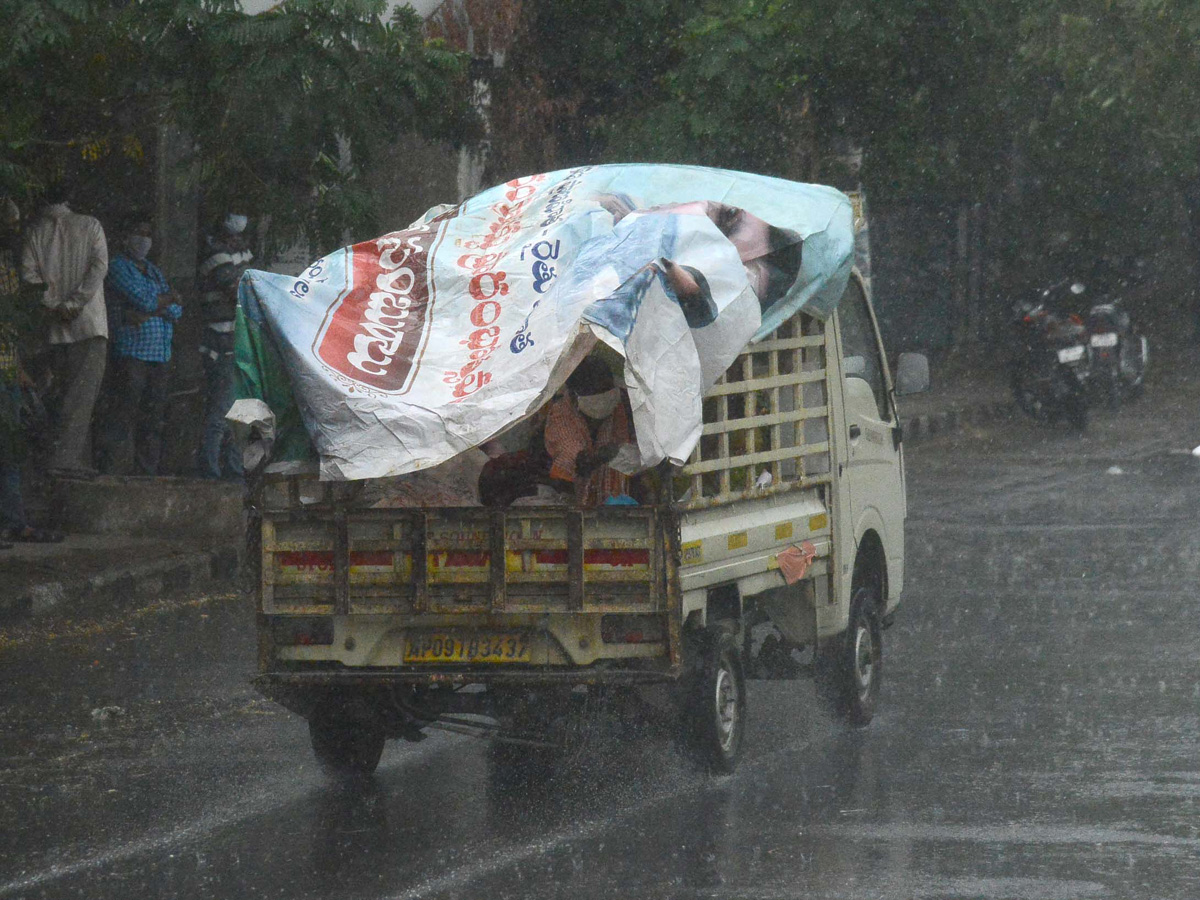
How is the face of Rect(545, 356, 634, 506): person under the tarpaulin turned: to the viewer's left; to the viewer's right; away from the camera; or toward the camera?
toward the camera

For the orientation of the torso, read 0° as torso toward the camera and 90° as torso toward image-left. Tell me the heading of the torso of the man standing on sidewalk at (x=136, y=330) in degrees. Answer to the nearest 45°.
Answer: approximately 315°

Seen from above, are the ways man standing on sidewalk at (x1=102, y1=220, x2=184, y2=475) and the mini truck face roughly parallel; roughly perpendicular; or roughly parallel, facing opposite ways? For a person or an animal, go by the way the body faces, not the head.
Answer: roughly perpendicular

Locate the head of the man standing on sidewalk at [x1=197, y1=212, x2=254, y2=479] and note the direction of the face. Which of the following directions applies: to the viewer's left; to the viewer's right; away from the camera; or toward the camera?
toward the camera

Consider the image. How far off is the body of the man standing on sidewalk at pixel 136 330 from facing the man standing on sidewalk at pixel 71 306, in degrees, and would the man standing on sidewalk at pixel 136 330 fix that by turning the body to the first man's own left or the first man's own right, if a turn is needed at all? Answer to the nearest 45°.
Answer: approximately 90° to the first man's own right

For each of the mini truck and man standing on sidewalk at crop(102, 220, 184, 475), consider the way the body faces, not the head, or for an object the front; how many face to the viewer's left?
0

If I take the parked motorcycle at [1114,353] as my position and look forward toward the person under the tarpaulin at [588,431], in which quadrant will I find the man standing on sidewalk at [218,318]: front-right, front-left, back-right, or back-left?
front-right

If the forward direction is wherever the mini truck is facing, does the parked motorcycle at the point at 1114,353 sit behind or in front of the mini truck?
in front

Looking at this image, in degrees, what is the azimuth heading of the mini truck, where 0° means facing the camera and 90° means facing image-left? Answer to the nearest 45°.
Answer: approximately 225°

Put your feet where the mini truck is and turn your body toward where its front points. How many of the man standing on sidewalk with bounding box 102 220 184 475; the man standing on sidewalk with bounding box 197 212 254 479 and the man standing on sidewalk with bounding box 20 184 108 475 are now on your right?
0

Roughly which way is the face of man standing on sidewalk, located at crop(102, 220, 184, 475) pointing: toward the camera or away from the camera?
toward the camera
